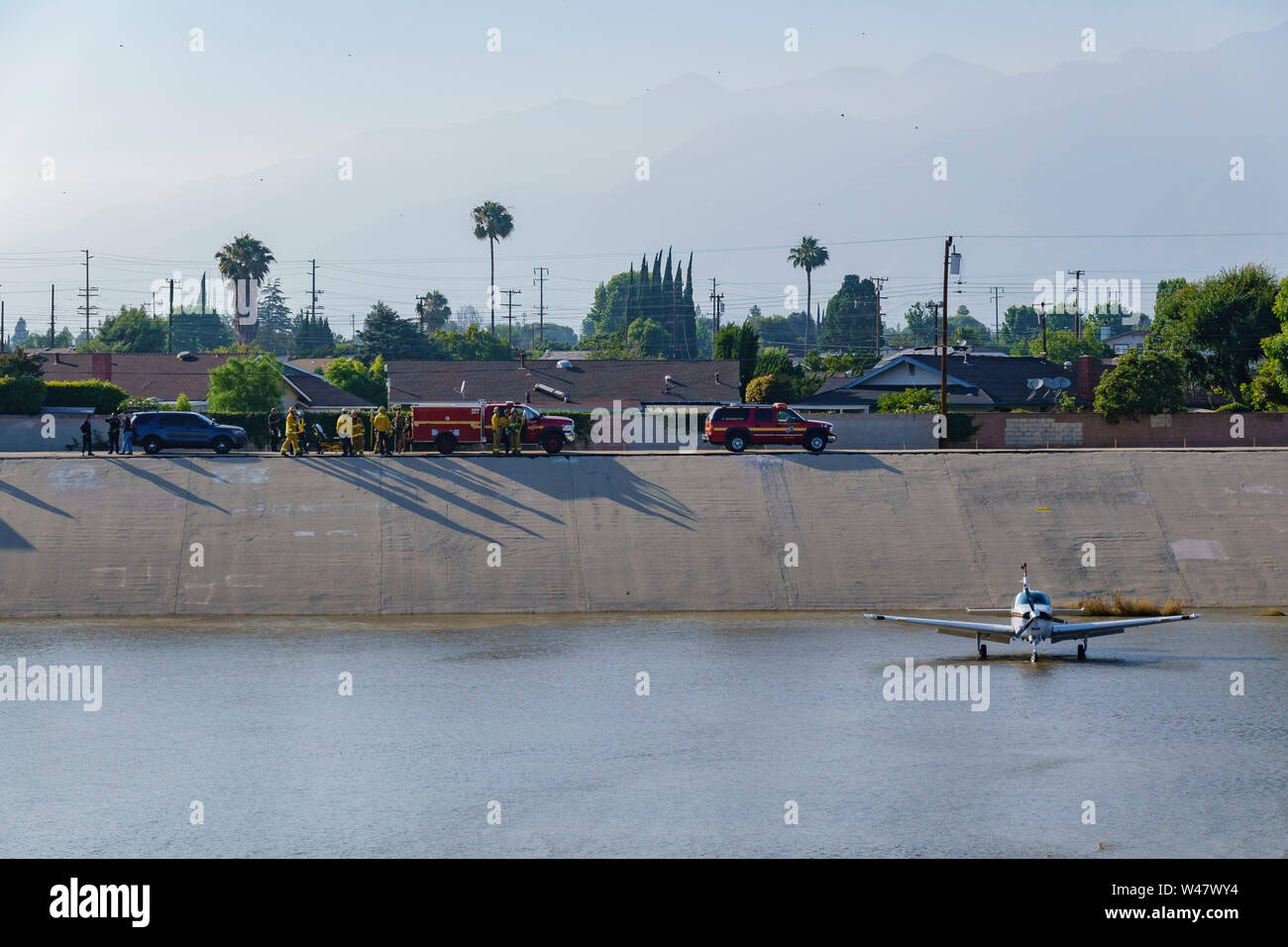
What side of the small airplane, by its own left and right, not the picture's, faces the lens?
front

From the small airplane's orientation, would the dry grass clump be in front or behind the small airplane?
behind
